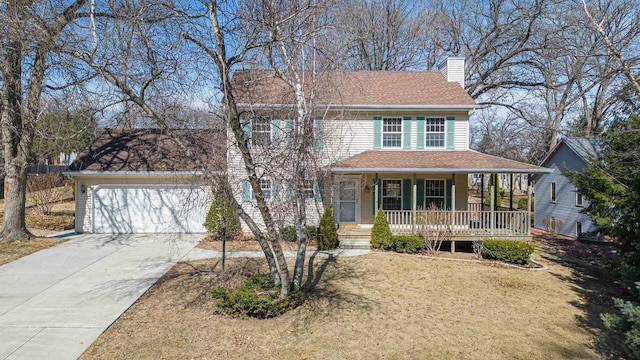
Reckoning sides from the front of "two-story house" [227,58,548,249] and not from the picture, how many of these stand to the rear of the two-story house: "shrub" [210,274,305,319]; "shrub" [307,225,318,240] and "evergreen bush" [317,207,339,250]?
0

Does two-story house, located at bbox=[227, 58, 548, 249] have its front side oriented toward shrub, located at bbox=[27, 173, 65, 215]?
no

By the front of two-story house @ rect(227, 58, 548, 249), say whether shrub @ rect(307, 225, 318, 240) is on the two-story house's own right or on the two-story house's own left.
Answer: on the two-story house's own right

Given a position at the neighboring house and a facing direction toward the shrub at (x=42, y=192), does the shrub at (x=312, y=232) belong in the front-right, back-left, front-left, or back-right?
front-left

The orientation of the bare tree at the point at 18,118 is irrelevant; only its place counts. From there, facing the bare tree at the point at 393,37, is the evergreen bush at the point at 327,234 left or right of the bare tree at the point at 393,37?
right

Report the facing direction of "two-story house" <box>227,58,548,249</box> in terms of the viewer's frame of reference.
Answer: facing the viewer

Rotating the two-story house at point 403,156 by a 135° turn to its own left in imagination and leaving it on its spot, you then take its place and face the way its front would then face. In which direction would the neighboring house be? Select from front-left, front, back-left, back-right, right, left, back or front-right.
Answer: front

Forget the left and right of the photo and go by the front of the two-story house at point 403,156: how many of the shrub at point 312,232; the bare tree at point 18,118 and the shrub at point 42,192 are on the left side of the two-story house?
0

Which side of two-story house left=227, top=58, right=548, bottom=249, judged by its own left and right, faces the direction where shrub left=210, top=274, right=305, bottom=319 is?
front
